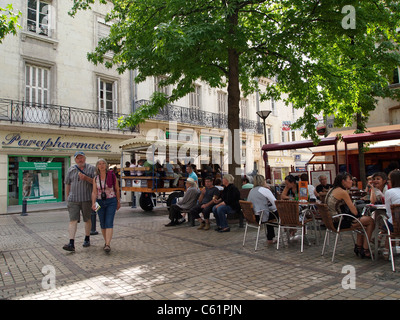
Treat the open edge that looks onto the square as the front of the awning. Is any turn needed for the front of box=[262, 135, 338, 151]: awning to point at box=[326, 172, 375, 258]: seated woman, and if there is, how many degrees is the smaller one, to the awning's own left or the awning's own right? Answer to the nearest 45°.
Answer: approximately 45° to the awning's own left
